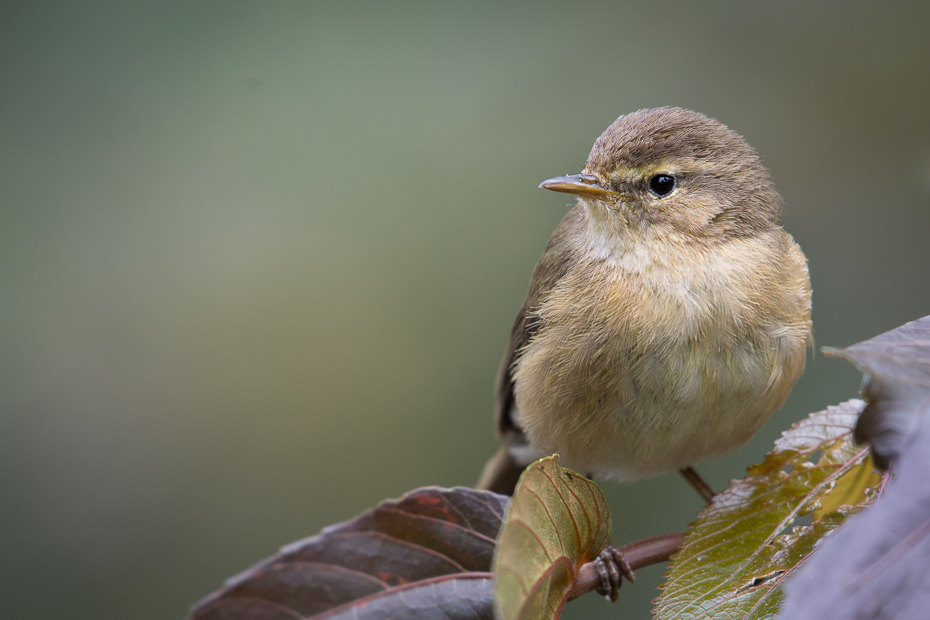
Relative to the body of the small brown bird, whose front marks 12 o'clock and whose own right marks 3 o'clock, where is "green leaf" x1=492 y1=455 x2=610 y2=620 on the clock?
The green leaf is roughly at 2 o'clock from the small brown bird.

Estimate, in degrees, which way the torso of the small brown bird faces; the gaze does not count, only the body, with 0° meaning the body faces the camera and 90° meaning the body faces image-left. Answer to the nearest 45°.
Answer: approximately 315°

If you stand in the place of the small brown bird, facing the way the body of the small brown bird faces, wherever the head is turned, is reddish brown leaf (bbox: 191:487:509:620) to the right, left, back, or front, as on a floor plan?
right

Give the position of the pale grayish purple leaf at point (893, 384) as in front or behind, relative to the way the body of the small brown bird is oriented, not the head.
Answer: in front
